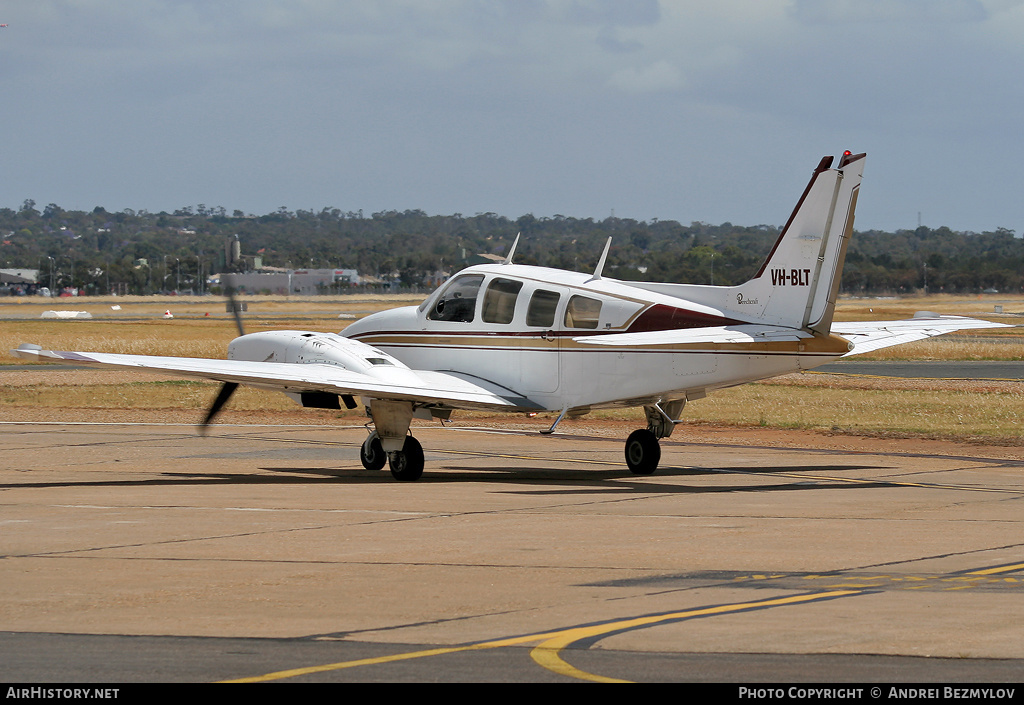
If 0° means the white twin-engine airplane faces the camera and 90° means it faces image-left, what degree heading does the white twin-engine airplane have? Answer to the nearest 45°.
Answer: approximately 135°
